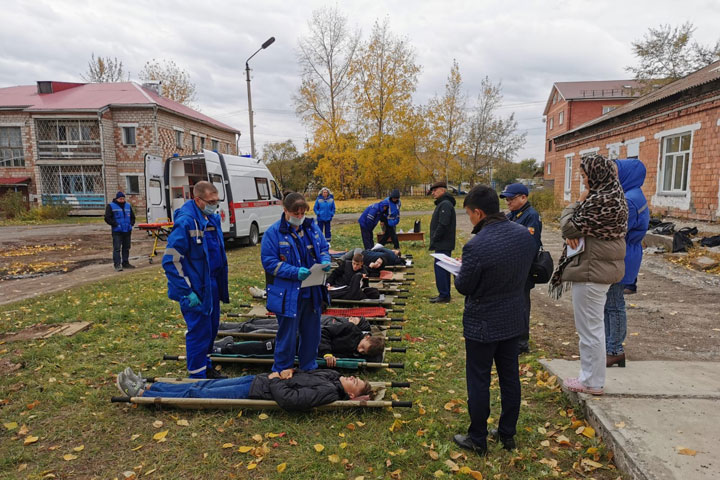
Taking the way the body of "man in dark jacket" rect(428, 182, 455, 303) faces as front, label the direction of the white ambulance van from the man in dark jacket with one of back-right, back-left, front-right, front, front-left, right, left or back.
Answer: front-right

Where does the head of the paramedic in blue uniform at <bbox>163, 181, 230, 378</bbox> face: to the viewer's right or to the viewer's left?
to the viewer's right

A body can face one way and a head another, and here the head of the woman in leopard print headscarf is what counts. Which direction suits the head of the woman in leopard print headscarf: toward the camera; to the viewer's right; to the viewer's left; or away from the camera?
to the viewer's left

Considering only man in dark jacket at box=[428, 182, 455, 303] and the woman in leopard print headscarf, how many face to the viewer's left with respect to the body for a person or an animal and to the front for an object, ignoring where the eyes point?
2

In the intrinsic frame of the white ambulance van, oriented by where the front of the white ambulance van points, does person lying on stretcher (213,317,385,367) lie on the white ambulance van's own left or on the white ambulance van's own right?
on the white ambulance van's own right

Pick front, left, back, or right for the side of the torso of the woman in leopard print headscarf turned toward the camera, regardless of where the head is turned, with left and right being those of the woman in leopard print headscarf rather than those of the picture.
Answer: left

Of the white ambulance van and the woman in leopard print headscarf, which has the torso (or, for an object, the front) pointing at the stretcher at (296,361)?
the woman in leopard print headscarf

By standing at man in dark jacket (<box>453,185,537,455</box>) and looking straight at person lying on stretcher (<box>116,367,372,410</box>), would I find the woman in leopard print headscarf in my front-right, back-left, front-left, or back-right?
back-right

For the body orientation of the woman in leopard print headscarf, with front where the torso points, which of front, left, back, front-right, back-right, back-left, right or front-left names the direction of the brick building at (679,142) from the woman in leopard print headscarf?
right

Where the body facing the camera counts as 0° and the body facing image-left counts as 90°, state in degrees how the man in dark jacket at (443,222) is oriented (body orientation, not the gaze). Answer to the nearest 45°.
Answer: approximately 90°
